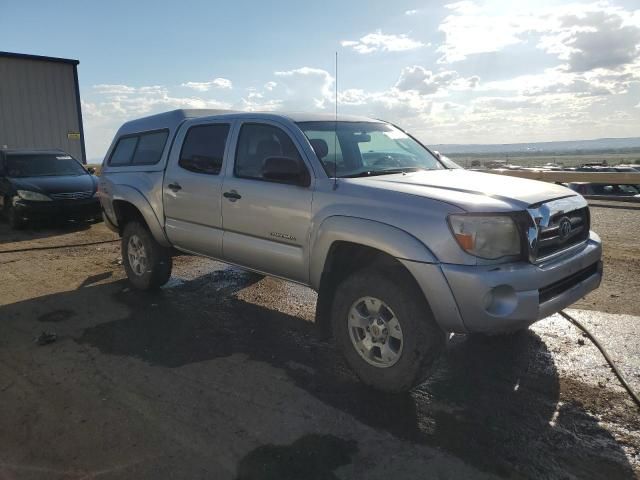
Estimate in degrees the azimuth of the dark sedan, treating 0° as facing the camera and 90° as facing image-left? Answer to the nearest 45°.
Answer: approximately 315°

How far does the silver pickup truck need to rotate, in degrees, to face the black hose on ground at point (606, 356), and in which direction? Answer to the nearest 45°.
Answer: approximately 45° to its left

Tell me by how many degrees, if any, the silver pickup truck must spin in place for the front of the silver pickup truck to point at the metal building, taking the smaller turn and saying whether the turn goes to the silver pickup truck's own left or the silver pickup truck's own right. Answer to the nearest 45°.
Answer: approximately 180°

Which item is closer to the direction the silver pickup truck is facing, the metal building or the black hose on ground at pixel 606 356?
the black hose on ground

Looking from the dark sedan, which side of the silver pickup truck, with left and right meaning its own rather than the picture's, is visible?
back
